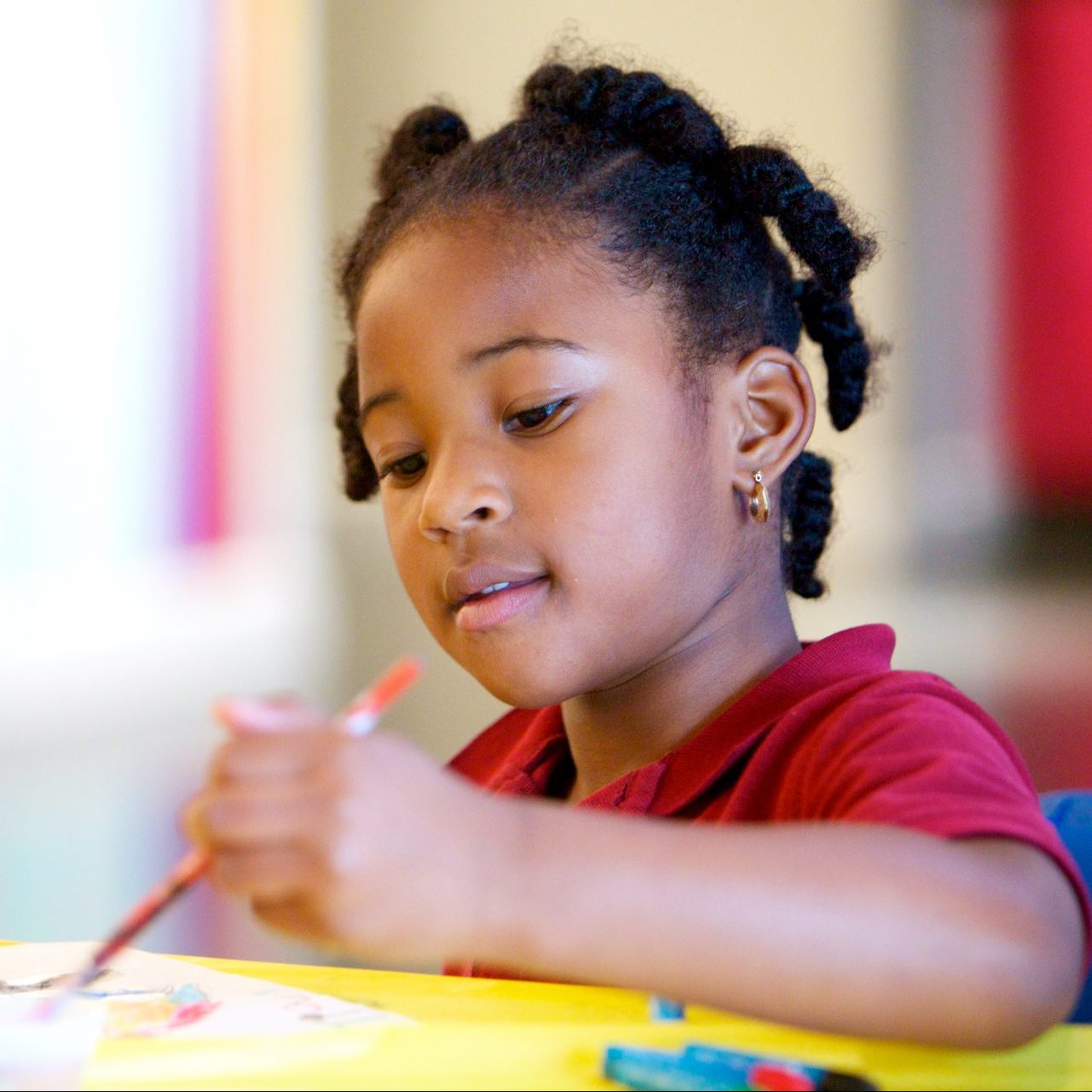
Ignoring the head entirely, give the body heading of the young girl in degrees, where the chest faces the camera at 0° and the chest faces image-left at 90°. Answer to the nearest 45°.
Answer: approximately 45°
